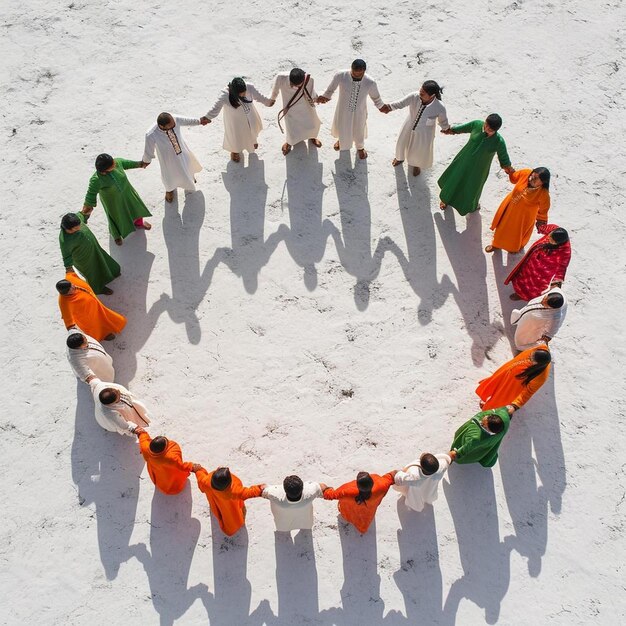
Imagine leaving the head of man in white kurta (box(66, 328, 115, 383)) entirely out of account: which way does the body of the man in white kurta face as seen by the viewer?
to the viewer's right

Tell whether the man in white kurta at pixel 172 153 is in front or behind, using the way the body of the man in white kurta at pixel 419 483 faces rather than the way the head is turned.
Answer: in front

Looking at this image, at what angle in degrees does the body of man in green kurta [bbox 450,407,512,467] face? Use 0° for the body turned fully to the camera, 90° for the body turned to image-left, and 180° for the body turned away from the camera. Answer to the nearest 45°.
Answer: approximately 135°

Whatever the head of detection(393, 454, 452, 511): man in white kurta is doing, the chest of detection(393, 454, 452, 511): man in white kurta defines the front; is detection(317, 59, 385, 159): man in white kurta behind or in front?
in front

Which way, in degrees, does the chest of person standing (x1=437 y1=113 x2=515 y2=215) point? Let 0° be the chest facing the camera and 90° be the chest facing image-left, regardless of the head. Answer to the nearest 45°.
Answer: approximately 45°

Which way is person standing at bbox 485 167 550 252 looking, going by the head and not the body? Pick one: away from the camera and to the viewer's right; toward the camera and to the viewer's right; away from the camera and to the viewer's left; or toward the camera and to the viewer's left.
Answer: toward the camera and to the viewer's left

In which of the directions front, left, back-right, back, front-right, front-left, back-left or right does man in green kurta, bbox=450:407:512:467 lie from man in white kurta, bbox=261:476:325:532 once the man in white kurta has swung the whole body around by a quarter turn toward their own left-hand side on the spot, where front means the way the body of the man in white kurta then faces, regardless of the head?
back

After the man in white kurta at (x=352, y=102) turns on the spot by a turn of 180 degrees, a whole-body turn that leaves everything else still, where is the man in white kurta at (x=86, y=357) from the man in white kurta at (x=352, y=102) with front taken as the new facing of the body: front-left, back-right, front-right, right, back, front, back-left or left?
back-left

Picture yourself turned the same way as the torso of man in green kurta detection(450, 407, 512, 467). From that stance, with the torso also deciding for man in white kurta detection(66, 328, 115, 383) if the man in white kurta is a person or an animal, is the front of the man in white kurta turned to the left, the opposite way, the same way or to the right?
to the right

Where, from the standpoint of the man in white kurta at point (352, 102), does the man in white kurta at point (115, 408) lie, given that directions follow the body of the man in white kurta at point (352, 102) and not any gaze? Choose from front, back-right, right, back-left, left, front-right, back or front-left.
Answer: front-right

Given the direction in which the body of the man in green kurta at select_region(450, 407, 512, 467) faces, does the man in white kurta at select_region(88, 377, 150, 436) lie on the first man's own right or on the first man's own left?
on the first man's own left

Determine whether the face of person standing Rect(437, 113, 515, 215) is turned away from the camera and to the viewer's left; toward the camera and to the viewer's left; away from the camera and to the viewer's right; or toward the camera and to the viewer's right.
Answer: toward the camera and to the viewer's left

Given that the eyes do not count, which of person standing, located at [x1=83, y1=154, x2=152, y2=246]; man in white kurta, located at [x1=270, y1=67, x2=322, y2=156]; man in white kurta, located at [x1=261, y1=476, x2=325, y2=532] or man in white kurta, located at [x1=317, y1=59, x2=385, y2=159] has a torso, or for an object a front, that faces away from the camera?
man in white kurta, located at [x1=261, y1=476, x2=325, y2=532]

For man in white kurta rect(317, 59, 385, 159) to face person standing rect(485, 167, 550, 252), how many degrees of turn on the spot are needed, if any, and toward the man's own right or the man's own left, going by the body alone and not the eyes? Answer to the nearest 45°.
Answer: approximately 45° to the man's own left

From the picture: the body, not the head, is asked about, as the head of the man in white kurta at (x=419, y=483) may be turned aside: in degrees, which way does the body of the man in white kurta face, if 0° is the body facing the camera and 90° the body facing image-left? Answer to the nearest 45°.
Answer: approximately 180°

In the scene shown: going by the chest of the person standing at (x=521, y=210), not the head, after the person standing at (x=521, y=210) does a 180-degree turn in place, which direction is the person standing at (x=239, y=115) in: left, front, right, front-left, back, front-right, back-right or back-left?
back-left

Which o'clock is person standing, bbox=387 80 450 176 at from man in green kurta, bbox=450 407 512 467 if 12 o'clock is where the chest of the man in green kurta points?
The person standing is roughly at 1 o'clock from the man in green kurta.

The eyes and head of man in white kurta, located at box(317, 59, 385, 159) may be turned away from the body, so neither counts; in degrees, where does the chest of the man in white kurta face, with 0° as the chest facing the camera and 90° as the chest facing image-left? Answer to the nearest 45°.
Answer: approximately 0°

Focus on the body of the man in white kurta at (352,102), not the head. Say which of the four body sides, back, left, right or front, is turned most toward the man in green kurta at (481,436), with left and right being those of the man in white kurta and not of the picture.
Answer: front

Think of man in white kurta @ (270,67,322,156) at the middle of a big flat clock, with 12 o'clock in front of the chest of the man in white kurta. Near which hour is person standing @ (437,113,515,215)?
The person standing is roughly at 10 o'clock from the man in white kurta.
